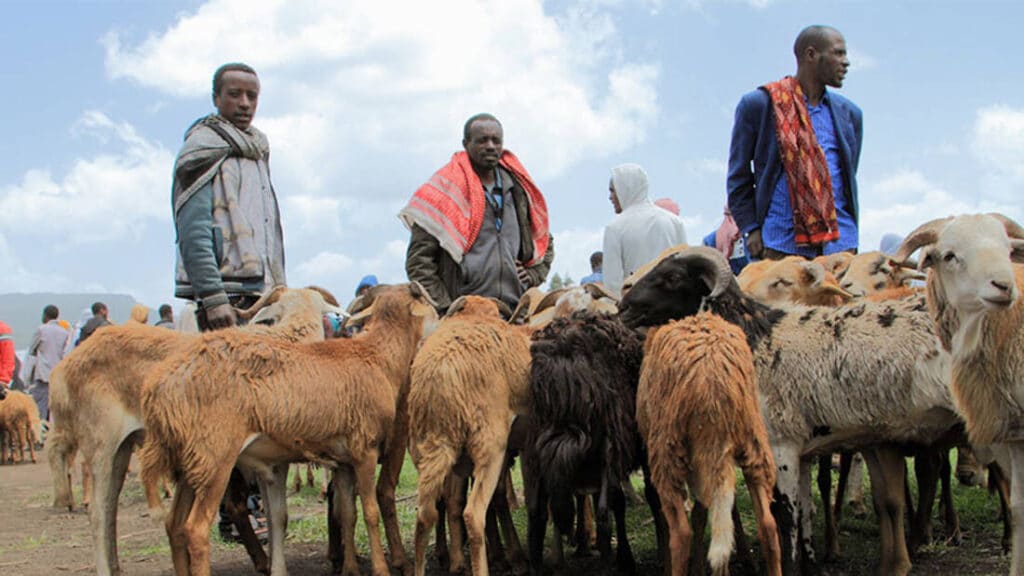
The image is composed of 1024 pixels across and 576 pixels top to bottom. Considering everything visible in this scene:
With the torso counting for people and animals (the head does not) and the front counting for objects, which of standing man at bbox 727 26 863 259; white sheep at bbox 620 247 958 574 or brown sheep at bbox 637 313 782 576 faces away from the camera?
the brown sheep

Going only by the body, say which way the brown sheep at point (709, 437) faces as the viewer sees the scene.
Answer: away from the camera

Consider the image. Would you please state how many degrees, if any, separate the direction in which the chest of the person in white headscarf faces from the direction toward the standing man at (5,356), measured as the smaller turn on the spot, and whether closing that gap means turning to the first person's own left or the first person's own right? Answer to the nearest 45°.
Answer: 0° — they already face them

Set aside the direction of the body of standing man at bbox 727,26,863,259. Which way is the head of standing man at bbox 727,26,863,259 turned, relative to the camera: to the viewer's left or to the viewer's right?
to the viewer's right

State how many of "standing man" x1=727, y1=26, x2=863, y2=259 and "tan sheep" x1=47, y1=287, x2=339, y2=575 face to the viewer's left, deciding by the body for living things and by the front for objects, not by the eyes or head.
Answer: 0

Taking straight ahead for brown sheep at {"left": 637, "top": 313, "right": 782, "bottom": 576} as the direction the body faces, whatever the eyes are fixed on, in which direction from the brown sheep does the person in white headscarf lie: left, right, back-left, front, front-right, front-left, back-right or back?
front

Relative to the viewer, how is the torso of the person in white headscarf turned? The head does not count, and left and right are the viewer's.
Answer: facing away from the viewer and to the left of the viewer

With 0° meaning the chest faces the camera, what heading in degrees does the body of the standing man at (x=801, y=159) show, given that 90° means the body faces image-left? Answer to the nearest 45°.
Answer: approximately 315°

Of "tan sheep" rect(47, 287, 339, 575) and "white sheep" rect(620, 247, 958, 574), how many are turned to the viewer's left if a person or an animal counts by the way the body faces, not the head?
1

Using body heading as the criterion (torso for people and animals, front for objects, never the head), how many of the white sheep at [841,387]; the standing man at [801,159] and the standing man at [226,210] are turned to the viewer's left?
1

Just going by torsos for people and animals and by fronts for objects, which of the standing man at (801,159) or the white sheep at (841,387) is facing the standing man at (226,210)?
the white sheep

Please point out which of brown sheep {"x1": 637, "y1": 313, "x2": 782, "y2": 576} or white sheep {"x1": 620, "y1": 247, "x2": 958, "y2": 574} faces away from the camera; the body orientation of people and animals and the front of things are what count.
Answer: the brown sheep

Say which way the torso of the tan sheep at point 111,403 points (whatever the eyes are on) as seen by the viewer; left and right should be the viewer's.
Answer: facing away from the viewer and to the right of the viewer

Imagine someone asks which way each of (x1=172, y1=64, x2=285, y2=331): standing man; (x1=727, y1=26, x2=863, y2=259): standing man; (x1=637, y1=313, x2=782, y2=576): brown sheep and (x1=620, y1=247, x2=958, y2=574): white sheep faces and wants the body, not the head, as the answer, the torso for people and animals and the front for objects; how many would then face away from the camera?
1

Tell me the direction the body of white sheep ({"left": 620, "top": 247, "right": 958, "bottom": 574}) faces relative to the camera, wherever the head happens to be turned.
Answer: to the viewer's left
